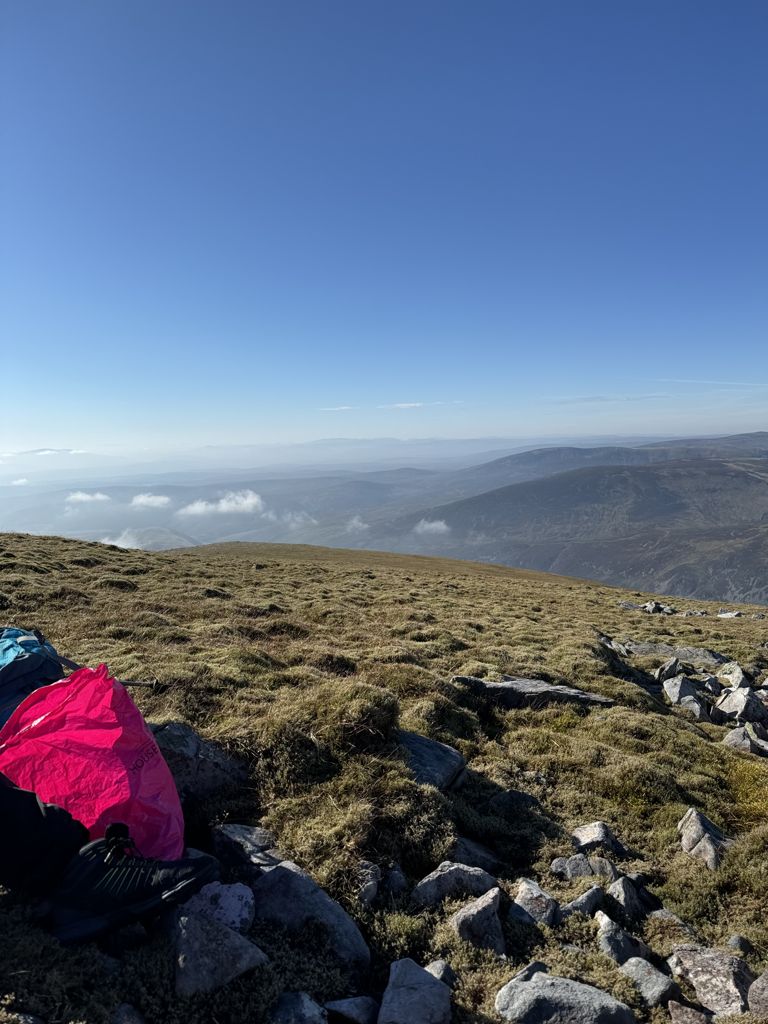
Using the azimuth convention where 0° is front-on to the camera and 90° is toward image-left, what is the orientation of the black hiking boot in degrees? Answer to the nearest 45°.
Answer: approximately 270°

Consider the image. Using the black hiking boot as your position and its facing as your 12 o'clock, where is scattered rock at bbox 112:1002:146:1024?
The scattered rock is roughly at 3 o'clock from the black hiking boot.

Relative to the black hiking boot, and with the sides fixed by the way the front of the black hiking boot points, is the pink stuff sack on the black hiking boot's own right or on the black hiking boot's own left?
on the black hiking boot's own left

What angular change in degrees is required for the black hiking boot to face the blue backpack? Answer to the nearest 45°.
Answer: approximately 90° to its left

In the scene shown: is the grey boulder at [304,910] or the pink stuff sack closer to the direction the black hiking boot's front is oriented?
the grey boulder

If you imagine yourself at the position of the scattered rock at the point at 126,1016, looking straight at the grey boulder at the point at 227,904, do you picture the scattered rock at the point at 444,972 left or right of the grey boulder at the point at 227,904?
right
